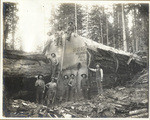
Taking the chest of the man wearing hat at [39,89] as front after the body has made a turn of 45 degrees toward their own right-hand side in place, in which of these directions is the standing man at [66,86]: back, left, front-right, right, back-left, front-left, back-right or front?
back-left

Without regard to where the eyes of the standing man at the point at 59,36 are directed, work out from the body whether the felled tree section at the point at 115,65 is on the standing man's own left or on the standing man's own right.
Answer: on the standing man's own left

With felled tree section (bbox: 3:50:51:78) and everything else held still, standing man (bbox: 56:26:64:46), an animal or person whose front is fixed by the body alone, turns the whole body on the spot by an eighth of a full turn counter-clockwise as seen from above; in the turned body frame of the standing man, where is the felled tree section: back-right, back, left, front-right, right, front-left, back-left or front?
back-right

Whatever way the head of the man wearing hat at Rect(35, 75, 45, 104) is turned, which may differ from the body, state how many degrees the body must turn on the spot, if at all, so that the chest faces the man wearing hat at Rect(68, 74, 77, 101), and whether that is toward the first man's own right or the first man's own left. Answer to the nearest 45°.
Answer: approximately 90° to the first man's own left

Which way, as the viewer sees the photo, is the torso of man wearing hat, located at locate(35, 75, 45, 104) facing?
toward the camera

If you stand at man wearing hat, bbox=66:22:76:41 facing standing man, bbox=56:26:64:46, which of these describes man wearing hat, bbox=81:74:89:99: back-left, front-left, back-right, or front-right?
back-left

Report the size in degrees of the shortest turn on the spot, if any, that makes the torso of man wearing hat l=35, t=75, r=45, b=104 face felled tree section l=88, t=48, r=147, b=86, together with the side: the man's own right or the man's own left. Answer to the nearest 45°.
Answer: approximately 90° to the man's own left

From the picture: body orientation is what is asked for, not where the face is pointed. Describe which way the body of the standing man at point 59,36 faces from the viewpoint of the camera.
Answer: toward the camera

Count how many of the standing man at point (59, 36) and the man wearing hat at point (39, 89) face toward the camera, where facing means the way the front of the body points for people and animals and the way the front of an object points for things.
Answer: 2

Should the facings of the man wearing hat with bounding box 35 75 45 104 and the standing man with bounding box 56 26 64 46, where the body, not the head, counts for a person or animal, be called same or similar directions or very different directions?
same or similar directions
